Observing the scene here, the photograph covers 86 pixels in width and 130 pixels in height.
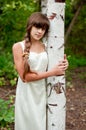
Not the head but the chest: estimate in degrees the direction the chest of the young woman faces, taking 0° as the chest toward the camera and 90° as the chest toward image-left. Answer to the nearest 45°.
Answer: approximately 315°
